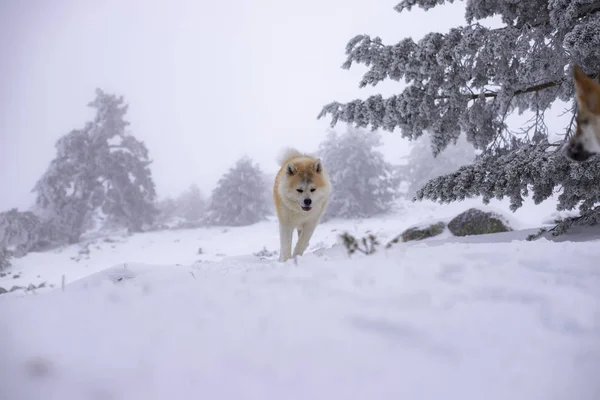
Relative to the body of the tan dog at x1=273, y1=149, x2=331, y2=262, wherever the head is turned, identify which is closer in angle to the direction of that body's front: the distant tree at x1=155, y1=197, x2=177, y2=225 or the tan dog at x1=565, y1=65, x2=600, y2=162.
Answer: the tan dog

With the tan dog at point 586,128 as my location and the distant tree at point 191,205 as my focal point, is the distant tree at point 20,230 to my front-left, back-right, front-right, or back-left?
front-left

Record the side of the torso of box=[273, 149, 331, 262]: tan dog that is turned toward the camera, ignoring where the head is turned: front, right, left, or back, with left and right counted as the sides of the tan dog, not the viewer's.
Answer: front
